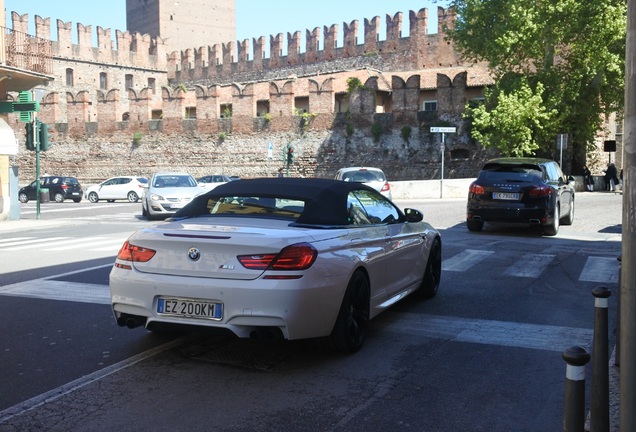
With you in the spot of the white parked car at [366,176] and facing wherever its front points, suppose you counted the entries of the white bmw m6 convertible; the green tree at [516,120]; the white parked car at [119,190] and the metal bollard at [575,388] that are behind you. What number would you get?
2

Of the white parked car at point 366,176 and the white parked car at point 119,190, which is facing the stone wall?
the white parked car at point 366,176

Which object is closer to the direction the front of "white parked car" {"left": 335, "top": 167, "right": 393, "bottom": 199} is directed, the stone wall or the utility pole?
the stone wall

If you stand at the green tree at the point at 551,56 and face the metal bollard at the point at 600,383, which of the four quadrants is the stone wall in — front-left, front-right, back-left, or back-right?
back-right

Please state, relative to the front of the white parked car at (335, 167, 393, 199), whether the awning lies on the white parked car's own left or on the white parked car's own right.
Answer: on the white parked car's own left

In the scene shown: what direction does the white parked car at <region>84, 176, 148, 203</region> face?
to the viewer's left

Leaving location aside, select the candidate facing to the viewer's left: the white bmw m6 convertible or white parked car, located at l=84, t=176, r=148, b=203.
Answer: the white parked car

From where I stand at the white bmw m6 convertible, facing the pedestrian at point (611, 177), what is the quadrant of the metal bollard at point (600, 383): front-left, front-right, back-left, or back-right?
back-right

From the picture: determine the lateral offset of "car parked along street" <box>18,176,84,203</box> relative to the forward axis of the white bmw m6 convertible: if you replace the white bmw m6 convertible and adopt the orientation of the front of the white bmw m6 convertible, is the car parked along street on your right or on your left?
on your left

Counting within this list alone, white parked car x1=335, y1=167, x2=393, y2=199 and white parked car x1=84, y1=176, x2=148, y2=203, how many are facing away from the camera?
1

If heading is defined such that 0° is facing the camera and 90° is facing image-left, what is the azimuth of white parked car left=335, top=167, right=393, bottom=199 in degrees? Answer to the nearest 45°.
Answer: approximately 180°

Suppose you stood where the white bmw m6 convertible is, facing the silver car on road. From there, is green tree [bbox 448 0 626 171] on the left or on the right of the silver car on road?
right

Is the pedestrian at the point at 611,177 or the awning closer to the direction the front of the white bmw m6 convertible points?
the pedestrian

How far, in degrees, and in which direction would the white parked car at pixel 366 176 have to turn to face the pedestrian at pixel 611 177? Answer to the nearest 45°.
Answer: approximately 45° to its right

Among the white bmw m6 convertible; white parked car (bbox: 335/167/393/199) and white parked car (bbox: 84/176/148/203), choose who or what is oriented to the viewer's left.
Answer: white parked car (bbox: 84/176/148/203)

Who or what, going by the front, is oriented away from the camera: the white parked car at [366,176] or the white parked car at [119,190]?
the white parked car at [366,176]

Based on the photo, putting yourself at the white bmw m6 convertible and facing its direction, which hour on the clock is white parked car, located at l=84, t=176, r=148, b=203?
The white parked car is roughly at 10 o'clock from the white bmw m6 convertible.
